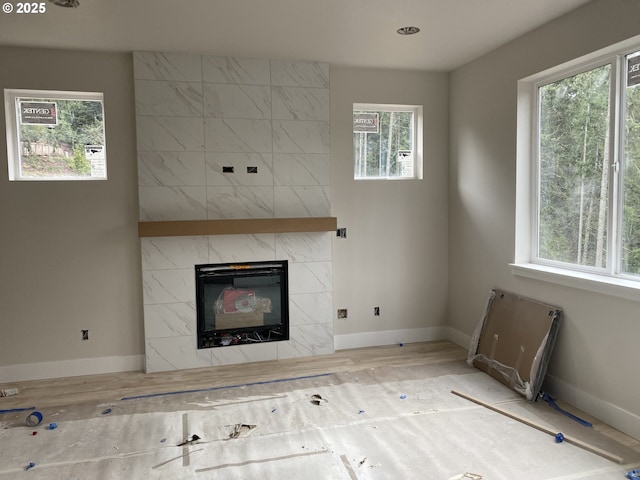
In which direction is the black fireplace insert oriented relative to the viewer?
toward the camera

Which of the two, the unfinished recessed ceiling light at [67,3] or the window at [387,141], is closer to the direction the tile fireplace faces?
the unfinished recessed ceiling light

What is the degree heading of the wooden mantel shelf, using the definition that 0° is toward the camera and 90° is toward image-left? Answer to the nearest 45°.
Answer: approximately 0°

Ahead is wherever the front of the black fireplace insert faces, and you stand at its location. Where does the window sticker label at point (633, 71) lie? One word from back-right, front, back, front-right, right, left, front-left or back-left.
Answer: front-left

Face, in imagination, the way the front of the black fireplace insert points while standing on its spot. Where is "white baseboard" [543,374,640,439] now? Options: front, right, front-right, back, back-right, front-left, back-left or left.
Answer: front-left

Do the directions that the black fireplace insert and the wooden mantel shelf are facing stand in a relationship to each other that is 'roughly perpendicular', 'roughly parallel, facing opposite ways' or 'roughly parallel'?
roughly parallel

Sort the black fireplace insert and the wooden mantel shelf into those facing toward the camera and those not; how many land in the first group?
2

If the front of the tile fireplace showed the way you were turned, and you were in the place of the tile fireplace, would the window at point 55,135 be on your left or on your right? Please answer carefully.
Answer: on your right

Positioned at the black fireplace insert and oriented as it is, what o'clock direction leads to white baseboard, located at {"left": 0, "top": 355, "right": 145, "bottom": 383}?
The white baseboard is roughly at 3 o'clock from the black fireplace insert.

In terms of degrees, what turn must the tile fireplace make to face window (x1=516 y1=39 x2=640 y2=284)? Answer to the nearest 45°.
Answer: approximately 45° to its left

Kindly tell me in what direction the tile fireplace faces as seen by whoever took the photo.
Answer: facing the viewer
